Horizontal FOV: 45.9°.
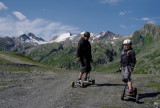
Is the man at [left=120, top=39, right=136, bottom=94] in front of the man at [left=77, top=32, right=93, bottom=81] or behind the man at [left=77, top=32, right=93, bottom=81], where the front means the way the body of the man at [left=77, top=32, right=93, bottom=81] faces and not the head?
in front

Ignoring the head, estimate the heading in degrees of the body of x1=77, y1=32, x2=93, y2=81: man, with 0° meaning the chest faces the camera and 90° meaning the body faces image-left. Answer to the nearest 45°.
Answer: approximately 315°

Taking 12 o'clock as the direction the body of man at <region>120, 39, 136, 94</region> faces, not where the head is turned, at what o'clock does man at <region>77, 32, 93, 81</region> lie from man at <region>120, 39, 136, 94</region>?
man at <region>77, 32, 93, 81</region> is roughly at 3 o'clock from man at <region>120, 39, 136, 94</region>.

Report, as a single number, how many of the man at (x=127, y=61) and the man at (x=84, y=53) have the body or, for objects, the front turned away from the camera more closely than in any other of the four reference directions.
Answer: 0

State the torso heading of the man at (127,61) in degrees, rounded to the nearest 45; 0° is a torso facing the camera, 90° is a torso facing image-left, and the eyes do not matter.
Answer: approximately 45°
